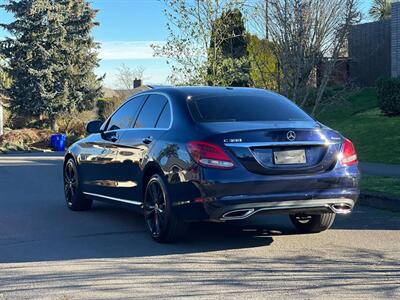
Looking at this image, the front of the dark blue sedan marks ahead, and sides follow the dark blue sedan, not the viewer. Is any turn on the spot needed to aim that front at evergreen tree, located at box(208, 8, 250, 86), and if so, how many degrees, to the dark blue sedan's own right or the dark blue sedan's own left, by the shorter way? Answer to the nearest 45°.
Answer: approximately 45° to the dark blue sedan's own right

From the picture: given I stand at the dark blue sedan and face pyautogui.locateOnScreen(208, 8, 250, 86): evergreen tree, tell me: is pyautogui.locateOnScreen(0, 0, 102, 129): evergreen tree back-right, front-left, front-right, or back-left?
front-left

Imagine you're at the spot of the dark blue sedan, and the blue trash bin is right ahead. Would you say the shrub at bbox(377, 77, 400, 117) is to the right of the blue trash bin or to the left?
right

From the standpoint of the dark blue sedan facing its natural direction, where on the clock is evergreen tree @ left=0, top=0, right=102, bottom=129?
The evergreen tree is roughly at 1 o'clock from the dark blue sedan.

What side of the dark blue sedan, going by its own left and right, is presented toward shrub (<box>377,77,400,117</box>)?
right

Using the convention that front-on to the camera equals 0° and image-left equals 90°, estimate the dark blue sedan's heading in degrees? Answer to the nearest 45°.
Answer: approximately 135°

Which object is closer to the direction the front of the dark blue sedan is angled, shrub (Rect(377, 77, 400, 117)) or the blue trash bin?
the blue trash bin

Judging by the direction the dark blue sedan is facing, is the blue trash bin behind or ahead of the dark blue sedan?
ahead
